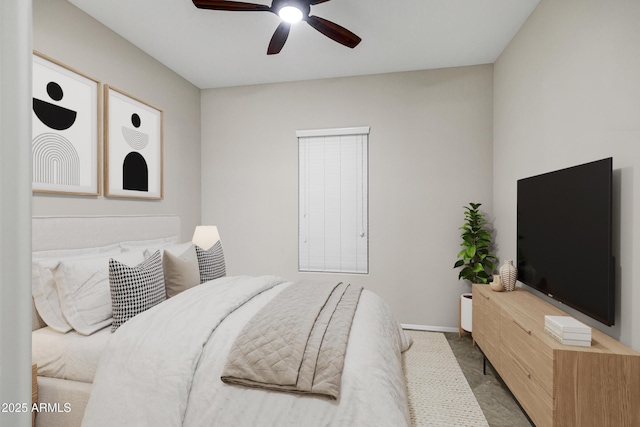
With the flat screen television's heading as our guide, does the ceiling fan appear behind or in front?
in front

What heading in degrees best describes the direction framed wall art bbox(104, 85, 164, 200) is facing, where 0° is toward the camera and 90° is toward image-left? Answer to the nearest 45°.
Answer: approximately 315°

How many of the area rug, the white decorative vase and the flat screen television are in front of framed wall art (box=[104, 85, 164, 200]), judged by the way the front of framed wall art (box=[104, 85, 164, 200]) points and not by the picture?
3

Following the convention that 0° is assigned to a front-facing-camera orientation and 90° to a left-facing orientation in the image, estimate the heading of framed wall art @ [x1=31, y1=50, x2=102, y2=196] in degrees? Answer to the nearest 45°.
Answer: approximately 315°

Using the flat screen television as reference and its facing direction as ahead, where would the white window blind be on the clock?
The white window blind is roughly at 2 o'clock from the flat screen television.

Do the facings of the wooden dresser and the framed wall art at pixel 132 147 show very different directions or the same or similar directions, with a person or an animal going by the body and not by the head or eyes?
very different directions

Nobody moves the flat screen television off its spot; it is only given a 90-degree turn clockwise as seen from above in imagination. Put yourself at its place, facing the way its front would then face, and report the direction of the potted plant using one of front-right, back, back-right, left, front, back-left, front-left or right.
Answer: front

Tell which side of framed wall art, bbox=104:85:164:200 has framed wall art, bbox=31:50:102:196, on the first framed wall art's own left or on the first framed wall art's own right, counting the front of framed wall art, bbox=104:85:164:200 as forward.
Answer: on the first framed wall art's own right

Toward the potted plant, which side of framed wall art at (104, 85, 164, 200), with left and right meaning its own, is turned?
front

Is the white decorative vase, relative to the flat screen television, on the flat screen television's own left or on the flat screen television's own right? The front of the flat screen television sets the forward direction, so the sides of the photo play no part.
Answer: on the flat screen television's own right

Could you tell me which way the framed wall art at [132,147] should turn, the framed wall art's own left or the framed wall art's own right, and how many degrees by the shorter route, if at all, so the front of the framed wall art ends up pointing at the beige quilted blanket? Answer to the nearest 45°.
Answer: approximately 45° to the framed wall art's own right

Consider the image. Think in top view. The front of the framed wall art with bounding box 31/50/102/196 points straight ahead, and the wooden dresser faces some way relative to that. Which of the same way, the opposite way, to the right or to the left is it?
the opposite way

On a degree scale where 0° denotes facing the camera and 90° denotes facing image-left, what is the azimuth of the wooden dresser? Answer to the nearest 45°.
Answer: approximately 45°

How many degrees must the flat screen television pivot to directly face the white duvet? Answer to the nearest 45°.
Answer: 0° — it already faces it
